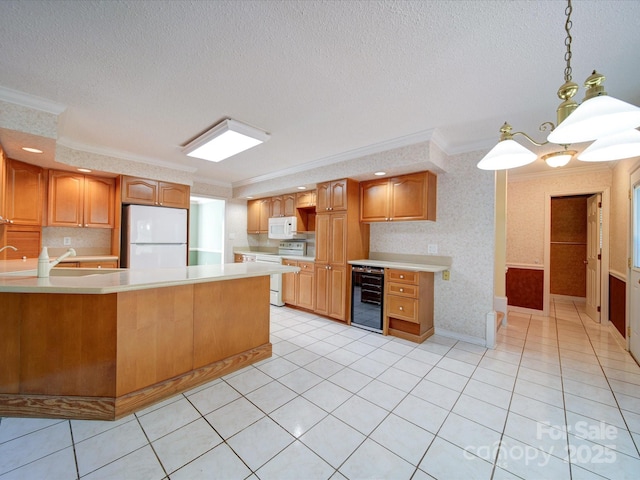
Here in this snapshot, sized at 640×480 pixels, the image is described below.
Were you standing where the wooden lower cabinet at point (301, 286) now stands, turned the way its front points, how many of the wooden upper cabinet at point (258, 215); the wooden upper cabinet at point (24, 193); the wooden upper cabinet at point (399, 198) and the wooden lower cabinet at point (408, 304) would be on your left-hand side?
2

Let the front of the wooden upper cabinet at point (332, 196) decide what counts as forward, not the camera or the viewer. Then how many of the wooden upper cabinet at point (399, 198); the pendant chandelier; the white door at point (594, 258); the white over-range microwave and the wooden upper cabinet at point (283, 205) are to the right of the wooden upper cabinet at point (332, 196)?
2

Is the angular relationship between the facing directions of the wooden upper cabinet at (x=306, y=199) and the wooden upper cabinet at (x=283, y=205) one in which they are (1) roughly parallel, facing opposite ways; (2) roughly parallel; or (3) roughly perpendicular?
roughly parallel

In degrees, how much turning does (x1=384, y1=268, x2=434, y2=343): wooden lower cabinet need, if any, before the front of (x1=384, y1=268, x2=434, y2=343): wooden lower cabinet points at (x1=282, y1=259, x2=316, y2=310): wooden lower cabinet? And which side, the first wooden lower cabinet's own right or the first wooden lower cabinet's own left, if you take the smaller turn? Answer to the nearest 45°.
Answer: approximately 45° to the first wooden lower cabinet's own right

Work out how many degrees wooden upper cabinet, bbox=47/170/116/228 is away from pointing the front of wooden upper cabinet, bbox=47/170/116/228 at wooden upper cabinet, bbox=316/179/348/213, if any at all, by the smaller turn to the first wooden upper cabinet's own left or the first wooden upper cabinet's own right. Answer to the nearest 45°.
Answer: approximately 45° to the first wooden upper cabinet's own left

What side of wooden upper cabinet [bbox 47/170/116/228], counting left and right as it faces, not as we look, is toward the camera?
front

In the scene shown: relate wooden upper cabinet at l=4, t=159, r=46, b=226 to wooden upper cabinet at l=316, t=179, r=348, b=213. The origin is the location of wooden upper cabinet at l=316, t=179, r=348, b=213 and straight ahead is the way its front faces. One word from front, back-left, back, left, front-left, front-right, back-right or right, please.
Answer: front-right

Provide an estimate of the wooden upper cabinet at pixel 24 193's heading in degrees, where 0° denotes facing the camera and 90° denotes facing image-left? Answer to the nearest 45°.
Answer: approximately 315°

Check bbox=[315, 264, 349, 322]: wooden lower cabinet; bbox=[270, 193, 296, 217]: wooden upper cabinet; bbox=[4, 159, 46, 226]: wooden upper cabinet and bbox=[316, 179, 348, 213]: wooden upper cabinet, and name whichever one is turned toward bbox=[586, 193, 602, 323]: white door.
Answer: bbox=[4, 159, 46, 226]: wooden upper cabinet

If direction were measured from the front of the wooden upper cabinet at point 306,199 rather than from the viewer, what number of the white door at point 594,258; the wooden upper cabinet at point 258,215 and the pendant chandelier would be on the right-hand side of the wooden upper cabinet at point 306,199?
1

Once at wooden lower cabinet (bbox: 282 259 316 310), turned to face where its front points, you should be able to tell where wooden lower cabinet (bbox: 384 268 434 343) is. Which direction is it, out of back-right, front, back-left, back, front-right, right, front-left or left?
left

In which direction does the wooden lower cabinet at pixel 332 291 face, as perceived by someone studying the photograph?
facing the viewer and to the left of the viewer

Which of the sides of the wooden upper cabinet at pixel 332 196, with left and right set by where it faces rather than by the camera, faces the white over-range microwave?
right

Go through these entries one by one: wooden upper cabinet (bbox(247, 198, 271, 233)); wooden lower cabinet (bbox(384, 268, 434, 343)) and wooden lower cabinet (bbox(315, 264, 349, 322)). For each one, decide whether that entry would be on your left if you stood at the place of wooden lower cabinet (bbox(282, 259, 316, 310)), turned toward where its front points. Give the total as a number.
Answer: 2
